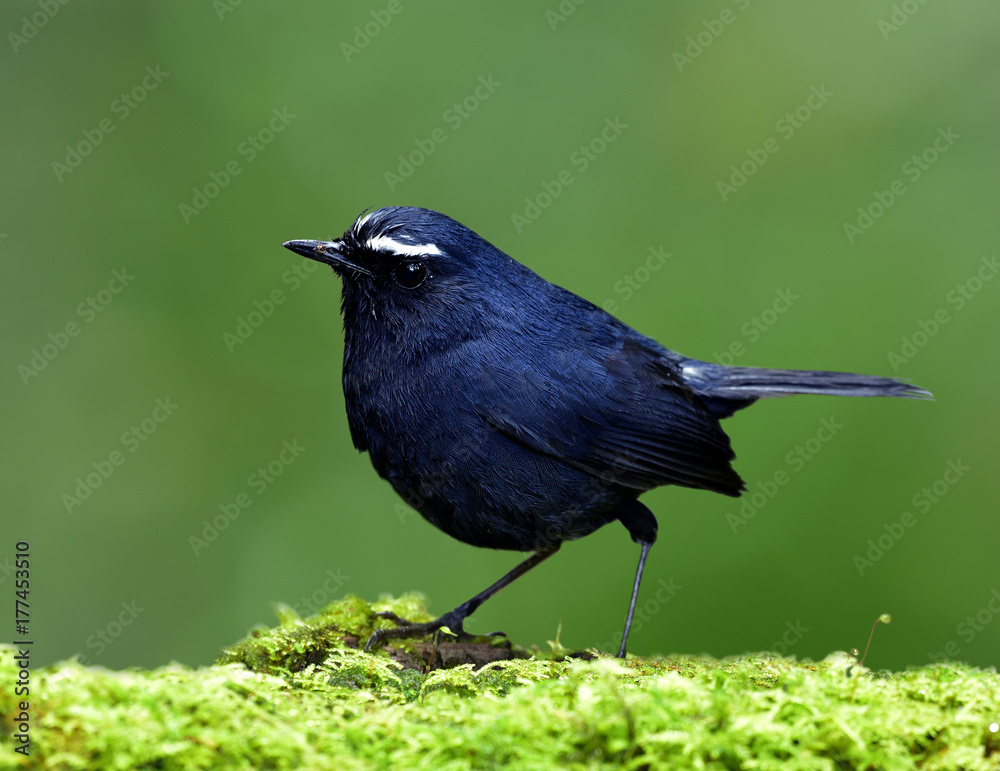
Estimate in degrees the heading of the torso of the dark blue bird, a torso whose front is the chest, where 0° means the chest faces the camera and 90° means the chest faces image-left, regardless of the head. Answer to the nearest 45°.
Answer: approximately 90°
